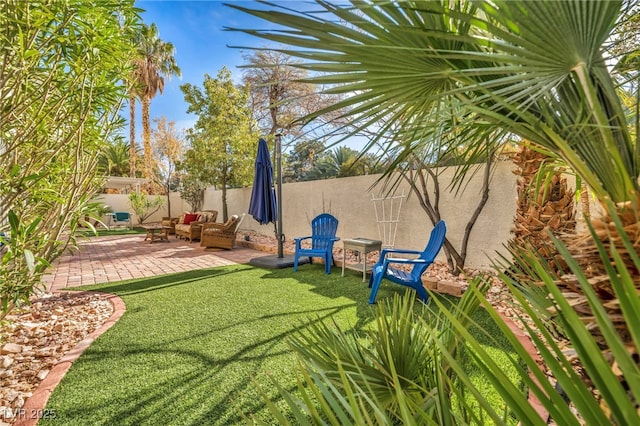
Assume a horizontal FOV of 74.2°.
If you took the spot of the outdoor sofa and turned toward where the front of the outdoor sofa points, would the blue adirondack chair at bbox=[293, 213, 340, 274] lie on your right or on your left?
on your left

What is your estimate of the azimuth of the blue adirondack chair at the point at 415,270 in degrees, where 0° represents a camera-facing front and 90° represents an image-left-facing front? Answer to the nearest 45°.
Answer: approximately 90°

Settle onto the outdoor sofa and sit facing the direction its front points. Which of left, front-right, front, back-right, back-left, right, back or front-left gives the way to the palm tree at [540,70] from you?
front-left

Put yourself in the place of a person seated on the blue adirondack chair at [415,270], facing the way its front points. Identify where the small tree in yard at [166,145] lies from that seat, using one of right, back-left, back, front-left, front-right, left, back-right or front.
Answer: front-right

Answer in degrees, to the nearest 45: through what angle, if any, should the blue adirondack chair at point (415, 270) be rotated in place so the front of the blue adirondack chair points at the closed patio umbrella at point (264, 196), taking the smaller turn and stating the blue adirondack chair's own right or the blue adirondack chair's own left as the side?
approximately 45° to the blue adirondack chair's own right

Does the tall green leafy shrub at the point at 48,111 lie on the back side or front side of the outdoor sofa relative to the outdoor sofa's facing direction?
on the front side
